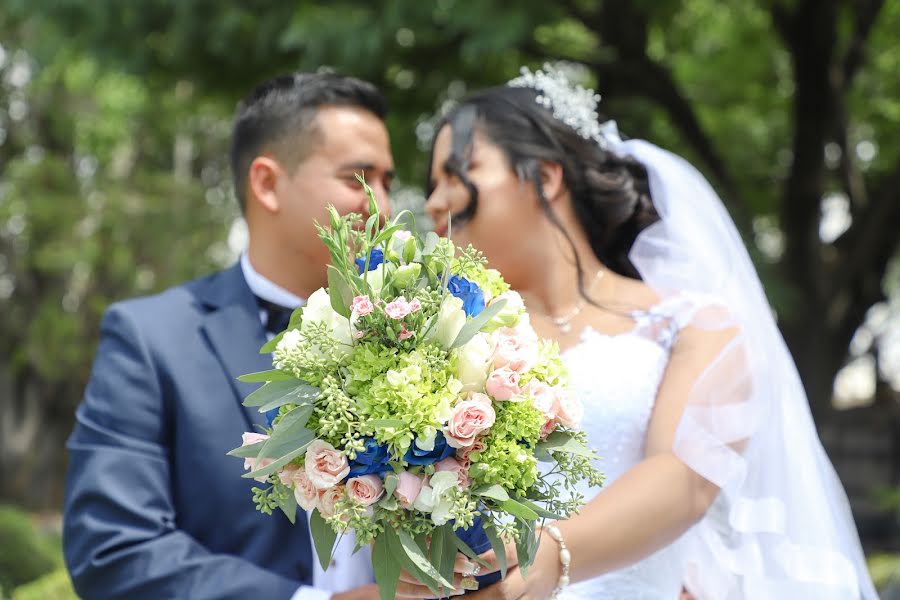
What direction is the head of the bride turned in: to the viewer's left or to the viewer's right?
to the viewer's left

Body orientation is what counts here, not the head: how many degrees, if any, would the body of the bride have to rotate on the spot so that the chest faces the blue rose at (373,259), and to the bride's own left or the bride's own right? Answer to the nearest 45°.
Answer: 0° — they already face it

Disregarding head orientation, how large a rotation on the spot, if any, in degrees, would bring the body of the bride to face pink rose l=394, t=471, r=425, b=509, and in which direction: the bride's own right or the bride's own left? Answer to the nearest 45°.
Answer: approximately 45° to the bride's own left

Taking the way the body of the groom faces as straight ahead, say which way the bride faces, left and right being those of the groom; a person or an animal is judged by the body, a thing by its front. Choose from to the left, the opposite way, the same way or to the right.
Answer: to the right

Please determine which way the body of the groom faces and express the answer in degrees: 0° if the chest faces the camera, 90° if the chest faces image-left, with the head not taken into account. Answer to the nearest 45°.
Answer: approximately 315°

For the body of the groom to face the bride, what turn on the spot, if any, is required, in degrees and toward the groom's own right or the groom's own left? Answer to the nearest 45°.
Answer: approximately 45° to the groom's own left

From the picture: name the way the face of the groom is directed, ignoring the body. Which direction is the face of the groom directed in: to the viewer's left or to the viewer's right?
to the viewer's right

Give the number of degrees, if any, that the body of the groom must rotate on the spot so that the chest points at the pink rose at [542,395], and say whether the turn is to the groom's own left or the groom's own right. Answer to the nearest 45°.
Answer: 0° — they already face it
